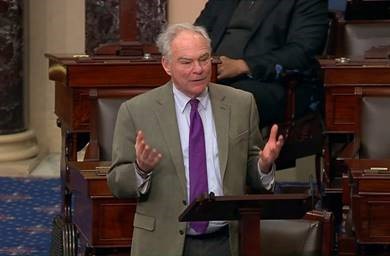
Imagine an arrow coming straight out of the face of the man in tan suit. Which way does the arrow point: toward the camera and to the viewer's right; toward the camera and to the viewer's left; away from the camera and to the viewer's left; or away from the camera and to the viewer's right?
toward the camera and to the viewer's right

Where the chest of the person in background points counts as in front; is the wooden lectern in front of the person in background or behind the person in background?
in front

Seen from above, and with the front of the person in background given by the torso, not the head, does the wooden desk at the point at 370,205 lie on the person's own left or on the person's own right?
on the person's own left

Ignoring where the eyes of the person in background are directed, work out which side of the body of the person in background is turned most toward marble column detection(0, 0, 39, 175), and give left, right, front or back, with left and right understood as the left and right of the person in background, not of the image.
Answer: right

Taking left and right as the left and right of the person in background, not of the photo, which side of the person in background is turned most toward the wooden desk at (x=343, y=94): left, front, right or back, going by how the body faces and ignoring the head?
left

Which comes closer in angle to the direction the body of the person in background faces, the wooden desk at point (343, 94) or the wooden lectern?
the wooden lectern
